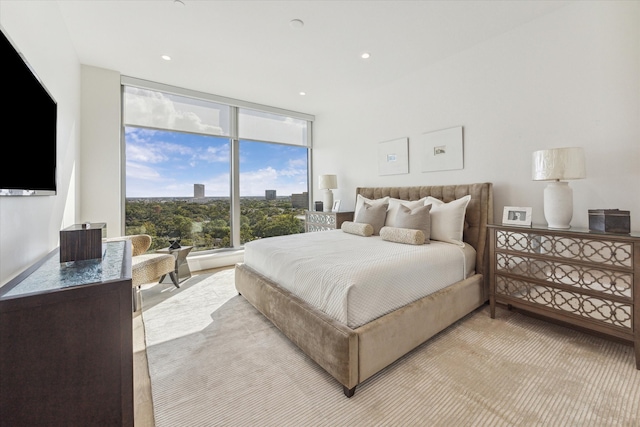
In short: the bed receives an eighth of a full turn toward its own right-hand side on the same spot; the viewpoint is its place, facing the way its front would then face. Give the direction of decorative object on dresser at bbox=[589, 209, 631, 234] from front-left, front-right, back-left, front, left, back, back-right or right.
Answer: back

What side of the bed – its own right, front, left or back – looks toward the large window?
right

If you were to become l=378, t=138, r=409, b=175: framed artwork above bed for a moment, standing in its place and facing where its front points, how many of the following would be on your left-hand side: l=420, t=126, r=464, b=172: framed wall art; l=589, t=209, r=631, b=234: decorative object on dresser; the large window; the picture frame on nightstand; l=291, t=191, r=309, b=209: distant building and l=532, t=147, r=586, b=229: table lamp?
4

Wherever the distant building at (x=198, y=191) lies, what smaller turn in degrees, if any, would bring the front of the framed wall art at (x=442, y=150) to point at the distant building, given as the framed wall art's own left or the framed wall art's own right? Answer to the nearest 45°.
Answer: approximately 45° to the framed wall art's own right

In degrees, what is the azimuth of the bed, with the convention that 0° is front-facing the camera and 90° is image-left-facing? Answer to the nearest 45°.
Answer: approximately 45°

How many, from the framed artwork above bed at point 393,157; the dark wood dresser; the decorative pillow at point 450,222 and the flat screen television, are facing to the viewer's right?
2

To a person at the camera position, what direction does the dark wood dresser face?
facing to the right of the viewer

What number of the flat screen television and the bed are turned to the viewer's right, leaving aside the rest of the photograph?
1

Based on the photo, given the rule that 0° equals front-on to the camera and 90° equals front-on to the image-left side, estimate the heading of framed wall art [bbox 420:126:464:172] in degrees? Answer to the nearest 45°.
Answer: approximately 45°

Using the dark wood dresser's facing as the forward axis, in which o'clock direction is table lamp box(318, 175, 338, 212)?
The table lamp is roughly at 11 o'clock from the dark wood dresser.

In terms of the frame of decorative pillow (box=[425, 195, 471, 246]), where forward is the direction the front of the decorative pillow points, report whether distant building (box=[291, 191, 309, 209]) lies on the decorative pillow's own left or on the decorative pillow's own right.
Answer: on the decorative pillow's own right
